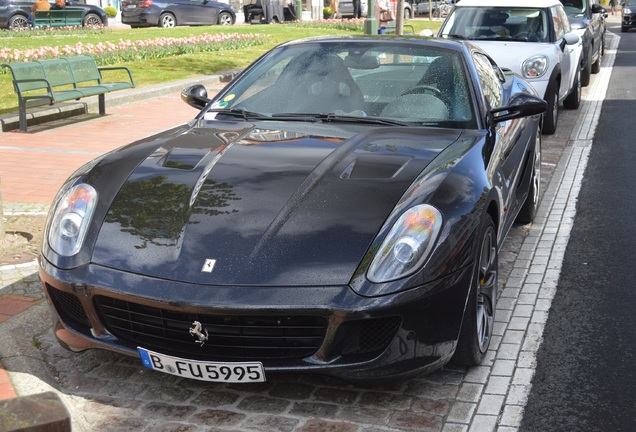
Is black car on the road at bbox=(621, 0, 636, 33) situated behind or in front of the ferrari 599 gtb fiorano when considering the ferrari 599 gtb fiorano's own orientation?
behind

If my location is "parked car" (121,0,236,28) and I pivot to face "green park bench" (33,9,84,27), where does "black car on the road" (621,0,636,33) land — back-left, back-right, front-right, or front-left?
back-left

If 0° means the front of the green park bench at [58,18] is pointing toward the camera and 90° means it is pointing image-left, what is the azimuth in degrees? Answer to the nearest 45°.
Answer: approximately 180°

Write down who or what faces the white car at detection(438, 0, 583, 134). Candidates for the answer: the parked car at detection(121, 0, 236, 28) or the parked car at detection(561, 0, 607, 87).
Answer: the parked car at detection(561, 0, 607, 87)

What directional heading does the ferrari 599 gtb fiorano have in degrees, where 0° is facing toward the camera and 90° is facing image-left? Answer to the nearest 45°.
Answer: approximately 45°

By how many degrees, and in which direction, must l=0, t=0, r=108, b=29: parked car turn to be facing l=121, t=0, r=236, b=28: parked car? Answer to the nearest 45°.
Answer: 0° — it already faces it

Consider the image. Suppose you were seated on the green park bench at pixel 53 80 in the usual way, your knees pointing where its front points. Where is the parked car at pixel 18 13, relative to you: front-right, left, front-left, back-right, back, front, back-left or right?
back-left

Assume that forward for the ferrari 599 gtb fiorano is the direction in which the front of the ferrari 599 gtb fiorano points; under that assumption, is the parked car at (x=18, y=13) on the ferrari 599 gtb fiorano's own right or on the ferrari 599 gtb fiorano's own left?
on the ferrari 599 gtb fiorano's own right

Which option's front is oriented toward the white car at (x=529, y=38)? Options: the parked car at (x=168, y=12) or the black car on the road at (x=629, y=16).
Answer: the black car on the road at (x=629, y=16)

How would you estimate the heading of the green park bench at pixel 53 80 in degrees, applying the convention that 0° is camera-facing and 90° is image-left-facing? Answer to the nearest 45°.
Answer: approximately 315°
